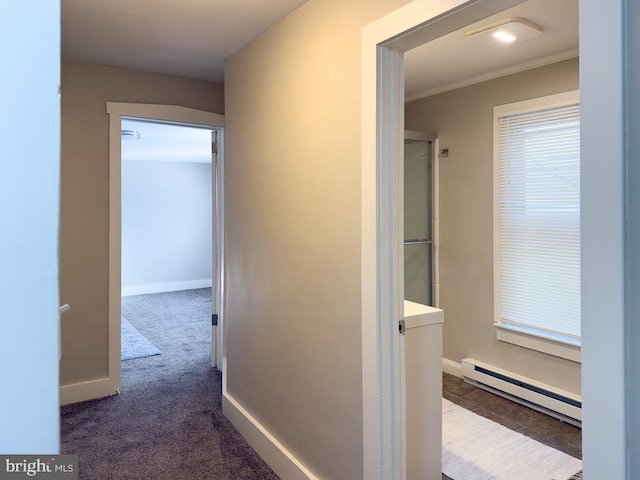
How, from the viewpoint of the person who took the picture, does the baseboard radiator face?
facing the viewer and to the left of the viewer
